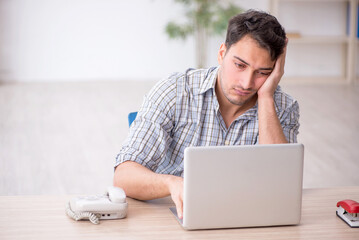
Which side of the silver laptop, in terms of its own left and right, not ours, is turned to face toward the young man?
front

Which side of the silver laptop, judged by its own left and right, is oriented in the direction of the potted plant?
front

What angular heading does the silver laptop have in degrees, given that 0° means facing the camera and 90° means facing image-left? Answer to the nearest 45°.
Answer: approximately 180°
